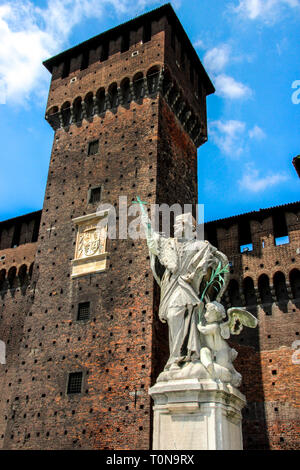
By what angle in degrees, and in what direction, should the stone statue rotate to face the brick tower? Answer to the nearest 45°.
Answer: approximately 180°

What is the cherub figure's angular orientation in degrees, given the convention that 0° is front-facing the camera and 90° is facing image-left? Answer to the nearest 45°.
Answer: approximately 45°

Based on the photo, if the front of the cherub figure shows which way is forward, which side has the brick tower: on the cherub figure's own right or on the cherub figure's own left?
on the cherub figure's own right
